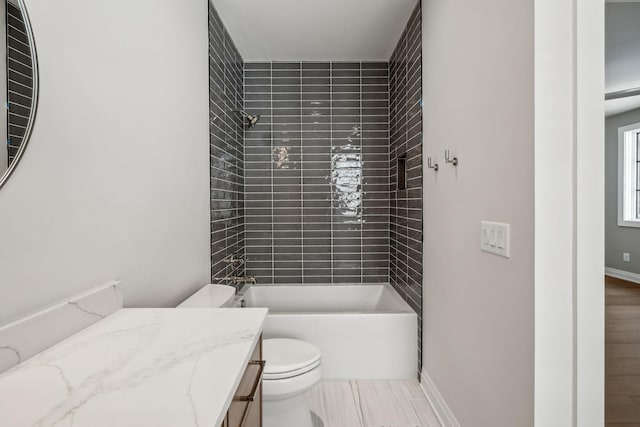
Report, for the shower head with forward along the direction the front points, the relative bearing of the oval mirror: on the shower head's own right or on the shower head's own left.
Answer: on the shower head's own right

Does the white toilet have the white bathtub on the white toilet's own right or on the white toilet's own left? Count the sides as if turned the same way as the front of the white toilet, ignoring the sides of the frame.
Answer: on the white toilet's own left

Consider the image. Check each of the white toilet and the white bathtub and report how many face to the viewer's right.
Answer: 1

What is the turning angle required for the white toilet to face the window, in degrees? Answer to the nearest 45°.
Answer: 0° — it already faces it

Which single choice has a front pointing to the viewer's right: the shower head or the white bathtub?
the shower head

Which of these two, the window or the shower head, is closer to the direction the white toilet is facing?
the window

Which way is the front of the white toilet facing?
to the viewer's right

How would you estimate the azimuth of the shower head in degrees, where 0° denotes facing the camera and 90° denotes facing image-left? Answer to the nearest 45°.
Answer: approximately 270°
